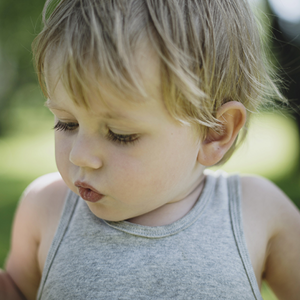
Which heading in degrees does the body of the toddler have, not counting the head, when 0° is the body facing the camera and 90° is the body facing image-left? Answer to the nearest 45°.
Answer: approximately 0°

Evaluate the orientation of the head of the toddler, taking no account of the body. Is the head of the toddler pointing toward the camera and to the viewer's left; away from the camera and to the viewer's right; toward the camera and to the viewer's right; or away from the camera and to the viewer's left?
toward the camera and to the viewer's left
